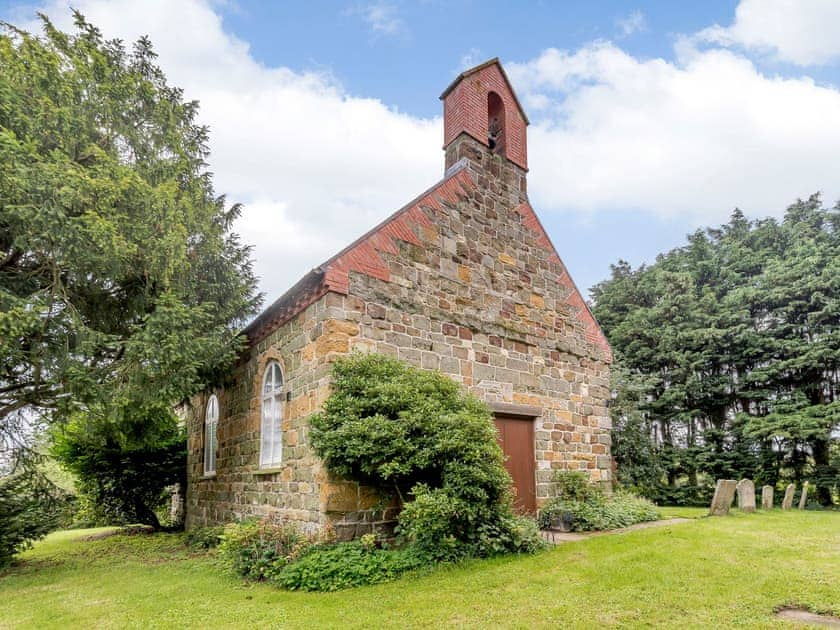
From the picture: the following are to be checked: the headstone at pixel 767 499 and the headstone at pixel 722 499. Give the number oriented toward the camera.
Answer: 2

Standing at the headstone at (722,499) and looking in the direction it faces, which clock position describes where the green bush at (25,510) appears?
The green bush is roughly at 2 o'clock from the headstone.

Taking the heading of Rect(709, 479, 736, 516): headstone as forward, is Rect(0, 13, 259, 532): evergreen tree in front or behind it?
in front

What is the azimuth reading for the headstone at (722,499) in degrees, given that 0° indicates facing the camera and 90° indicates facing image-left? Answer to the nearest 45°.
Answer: approximately 0°

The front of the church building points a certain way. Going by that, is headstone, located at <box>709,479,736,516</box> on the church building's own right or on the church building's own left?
on the church building's own left

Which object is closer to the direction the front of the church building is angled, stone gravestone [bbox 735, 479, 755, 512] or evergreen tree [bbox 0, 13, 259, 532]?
the stone gravestone

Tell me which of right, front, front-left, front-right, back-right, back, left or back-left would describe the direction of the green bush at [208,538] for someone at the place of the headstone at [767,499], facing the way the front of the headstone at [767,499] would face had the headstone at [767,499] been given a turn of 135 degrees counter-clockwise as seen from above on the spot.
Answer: back

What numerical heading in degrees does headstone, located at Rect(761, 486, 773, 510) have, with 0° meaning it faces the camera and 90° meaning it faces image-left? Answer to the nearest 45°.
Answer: approximately 0°

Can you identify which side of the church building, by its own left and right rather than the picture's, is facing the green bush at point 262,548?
right

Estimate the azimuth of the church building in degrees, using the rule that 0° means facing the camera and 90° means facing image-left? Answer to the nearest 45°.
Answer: approximately 315°
